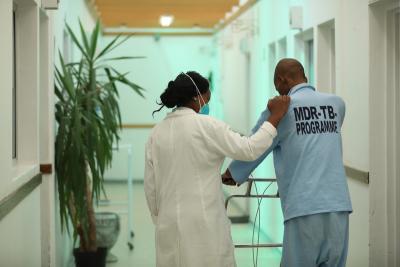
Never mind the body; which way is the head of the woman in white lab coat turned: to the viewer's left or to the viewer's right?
to the viewer's right

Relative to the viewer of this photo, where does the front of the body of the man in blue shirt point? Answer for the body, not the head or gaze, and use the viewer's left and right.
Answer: facing away from the viewer and to the left of the viewer

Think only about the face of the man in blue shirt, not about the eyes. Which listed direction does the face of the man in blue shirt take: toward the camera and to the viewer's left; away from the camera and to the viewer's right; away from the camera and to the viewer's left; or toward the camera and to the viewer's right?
away from the camera and to the viewer's left

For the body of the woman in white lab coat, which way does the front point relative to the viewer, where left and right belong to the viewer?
facing away from the viewer and to the right of the viewer

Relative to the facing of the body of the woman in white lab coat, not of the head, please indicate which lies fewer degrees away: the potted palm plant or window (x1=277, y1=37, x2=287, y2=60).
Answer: the window

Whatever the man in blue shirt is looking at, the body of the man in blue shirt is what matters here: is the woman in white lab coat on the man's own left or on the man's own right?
on the man's own left

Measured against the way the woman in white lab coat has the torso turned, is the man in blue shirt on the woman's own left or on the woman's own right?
on the woman's own right

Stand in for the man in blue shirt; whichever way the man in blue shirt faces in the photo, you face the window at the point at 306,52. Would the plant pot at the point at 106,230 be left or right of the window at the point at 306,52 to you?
left

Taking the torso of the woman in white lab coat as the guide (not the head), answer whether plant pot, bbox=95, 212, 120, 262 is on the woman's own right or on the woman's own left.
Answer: on the woman's own left
